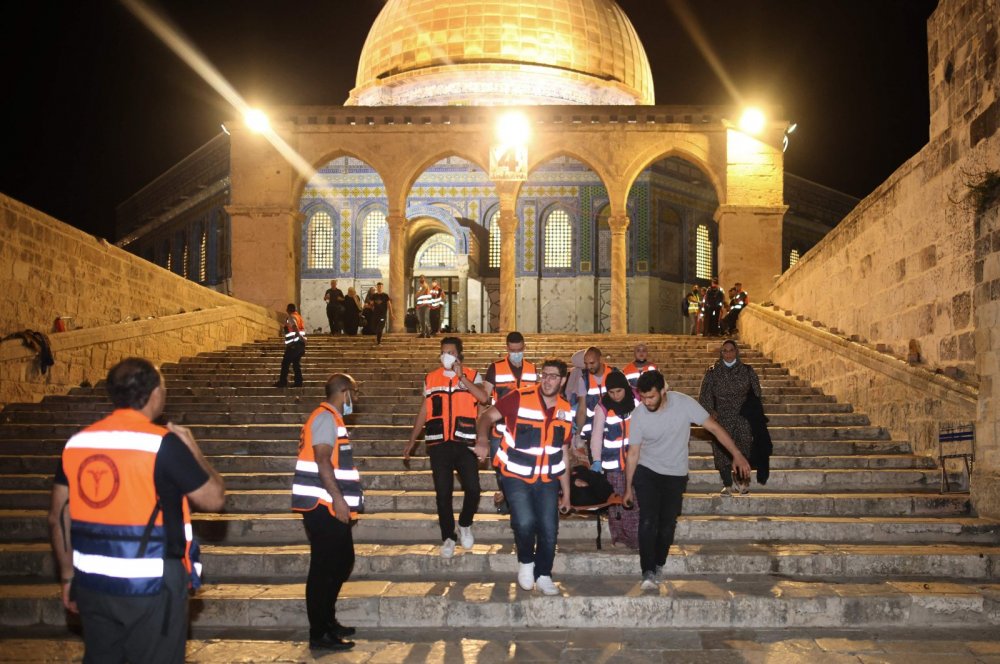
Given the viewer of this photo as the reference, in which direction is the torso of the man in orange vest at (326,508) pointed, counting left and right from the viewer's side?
facing to the right of the viewer

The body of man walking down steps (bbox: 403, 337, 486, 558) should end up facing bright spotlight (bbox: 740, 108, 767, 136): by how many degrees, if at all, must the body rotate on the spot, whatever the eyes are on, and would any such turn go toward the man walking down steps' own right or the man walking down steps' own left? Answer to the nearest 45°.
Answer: approximately 135° to the man walking down steps' own left

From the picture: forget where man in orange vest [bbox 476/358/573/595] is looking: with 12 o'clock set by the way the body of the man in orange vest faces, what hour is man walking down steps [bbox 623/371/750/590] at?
The man walking down steps is roughly at 9 o'clock from the man in orange vest.

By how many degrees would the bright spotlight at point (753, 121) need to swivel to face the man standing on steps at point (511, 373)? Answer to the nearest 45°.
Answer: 0° — it already faces them

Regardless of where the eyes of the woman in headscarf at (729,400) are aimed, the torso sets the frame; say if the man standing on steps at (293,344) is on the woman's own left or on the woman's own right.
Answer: on the woman's own right

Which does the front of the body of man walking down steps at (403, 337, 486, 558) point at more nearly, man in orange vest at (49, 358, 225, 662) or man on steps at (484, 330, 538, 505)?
the man in orange vest

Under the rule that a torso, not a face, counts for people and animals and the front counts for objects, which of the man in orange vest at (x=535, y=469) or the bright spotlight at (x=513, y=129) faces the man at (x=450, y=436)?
the bright spotlight

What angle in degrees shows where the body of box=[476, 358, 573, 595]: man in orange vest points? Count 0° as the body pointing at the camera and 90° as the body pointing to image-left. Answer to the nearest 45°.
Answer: approximately 0°

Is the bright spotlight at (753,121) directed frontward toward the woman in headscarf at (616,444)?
yes

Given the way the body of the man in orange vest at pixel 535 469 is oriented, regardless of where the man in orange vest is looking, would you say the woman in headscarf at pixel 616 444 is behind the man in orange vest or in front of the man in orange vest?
behind

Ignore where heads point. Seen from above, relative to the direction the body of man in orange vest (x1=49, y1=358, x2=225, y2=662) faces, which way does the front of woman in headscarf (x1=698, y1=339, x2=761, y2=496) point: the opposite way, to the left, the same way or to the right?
the opposite way

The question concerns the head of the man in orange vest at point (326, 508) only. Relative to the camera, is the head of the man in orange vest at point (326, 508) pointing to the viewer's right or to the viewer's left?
to the viewer's right

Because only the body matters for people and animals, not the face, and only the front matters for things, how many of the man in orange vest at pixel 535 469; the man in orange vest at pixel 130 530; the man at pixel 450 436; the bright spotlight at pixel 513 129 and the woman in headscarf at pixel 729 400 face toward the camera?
4
